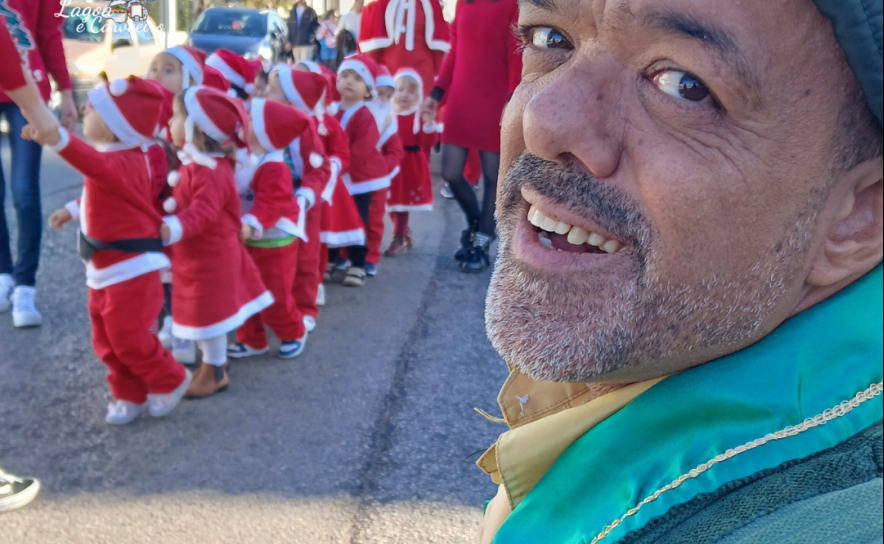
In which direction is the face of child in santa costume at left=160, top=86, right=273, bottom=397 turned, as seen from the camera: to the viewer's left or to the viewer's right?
to the viewer's left

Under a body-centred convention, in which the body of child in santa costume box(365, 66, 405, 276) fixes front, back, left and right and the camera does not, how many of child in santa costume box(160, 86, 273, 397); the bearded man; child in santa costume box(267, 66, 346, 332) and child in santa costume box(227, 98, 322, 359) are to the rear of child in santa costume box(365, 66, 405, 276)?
0

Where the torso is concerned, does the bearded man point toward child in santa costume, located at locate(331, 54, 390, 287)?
no

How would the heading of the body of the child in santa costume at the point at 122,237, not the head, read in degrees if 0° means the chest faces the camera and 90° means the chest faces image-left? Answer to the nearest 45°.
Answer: approximately 90°

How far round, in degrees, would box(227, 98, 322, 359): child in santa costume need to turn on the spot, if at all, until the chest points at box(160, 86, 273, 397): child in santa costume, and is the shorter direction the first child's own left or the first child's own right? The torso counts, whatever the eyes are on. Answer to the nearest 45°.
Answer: approximately 45° to the first child's own left

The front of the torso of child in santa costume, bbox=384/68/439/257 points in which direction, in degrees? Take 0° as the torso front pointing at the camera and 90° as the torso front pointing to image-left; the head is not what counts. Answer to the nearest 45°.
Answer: approximately 45°

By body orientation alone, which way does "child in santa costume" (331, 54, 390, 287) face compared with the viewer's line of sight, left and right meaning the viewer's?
facing the viewer and to the left of the viewer

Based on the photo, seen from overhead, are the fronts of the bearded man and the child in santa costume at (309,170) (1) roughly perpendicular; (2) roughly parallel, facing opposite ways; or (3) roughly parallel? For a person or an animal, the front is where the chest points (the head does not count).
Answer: roughly parallel

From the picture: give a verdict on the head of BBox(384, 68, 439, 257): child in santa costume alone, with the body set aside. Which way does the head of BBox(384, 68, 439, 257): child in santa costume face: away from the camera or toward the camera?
toward the camera
